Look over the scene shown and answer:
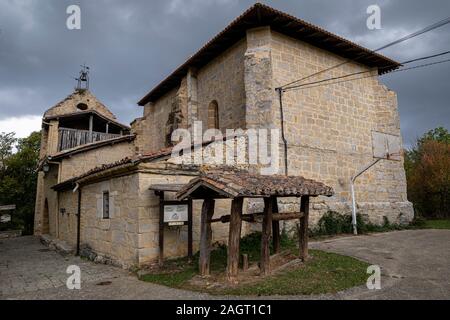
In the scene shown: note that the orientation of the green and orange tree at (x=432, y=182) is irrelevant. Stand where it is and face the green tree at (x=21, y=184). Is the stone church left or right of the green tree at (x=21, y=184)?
left

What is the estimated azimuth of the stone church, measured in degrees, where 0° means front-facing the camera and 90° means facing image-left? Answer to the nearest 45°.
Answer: approximately 45°

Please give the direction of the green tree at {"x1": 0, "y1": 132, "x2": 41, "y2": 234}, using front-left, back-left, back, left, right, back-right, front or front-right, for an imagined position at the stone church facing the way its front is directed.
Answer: front
